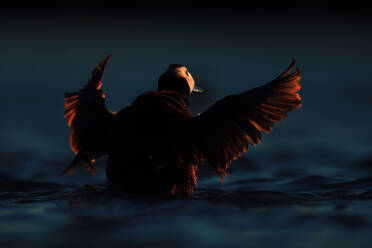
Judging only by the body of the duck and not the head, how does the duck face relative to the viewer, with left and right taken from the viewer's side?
facing away from the viewer and to the right of the viewer
